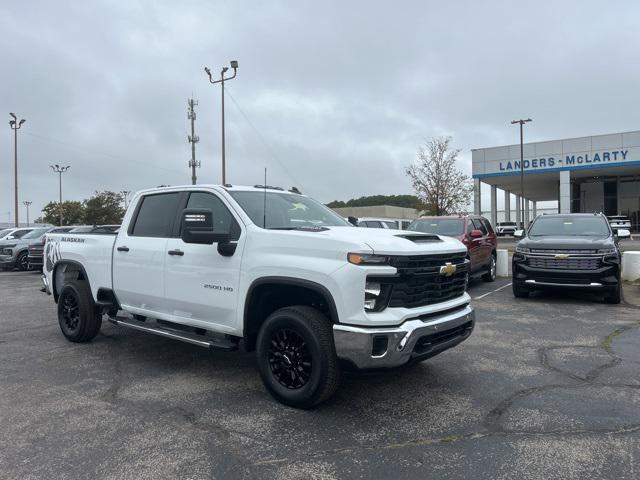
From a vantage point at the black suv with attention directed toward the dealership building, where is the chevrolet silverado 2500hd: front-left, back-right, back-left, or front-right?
back-left

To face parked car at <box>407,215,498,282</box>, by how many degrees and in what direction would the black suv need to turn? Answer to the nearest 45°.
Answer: approximately 135° to its right

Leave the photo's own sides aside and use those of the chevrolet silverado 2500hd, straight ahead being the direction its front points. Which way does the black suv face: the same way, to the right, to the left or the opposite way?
to the right

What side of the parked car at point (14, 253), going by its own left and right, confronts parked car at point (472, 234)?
left

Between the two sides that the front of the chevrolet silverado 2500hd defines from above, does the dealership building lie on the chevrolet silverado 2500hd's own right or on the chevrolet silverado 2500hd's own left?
on the chevrolet silverado 2500hd's own left

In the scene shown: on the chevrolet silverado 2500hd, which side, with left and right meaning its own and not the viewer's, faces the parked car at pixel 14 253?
back

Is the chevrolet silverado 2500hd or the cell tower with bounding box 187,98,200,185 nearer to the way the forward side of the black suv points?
the chevrolet silverado 2500hd

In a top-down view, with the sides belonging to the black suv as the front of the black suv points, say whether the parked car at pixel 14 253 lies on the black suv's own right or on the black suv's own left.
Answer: on the black suv's own right

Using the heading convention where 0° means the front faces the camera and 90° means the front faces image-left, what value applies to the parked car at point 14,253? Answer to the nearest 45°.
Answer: approximately 45°

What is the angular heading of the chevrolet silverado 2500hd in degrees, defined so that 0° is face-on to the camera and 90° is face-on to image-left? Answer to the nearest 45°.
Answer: approximately 315°

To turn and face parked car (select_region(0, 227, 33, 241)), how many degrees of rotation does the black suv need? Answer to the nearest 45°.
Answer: approximately 90° to its right

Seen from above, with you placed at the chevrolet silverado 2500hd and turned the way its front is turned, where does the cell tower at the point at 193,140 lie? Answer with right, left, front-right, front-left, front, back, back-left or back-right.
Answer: back-left

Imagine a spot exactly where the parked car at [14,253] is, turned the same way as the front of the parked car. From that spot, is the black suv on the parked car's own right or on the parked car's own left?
on the parked car's own left
